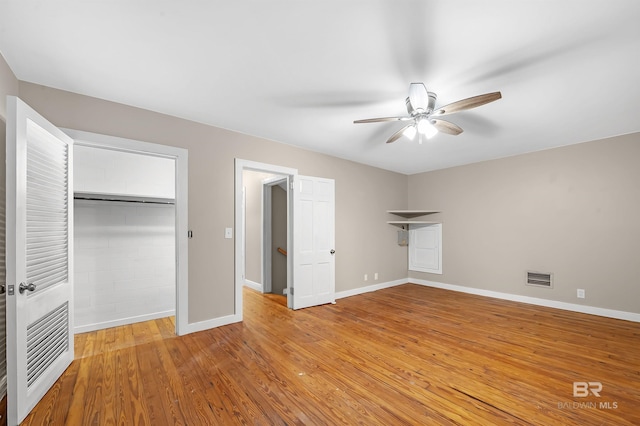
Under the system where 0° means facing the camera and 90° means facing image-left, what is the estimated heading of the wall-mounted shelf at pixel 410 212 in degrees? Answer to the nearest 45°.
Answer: approximately 0°

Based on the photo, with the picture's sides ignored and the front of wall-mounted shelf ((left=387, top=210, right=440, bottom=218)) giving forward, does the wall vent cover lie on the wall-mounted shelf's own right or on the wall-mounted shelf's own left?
on the wall-mounted shelf's own left

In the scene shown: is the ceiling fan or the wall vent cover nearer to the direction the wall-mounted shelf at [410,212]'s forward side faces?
the ceiling fan

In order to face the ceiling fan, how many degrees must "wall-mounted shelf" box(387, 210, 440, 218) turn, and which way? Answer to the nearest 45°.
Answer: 0° — it already faces it

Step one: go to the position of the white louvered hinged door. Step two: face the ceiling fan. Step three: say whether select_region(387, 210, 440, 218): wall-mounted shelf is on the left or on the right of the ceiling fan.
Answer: left

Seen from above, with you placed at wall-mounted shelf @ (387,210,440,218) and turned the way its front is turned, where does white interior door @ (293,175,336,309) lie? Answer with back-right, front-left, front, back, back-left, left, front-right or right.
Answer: front-right

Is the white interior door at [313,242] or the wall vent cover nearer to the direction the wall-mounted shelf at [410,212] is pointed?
the white interior door
